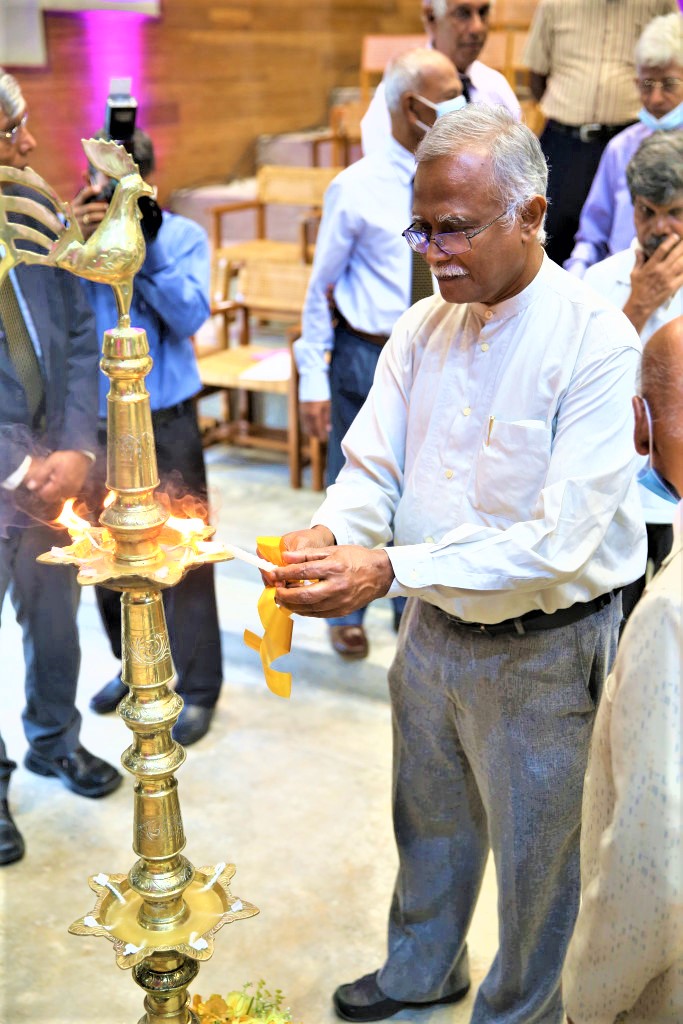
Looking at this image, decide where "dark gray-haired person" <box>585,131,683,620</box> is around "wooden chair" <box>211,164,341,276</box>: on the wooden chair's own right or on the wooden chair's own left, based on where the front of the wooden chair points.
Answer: on the wooden chair's own left

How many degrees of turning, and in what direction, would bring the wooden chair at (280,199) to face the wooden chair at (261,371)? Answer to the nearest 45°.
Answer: approximately 45° to its left

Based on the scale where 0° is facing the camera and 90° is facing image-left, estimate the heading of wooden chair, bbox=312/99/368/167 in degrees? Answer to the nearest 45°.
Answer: approximately 45°

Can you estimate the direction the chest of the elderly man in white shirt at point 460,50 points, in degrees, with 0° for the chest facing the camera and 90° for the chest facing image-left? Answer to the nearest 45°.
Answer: approximately 315°

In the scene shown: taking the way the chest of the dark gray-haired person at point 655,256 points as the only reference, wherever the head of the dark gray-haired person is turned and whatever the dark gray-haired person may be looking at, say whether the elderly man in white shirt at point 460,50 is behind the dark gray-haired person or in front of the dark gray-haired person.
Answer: behind

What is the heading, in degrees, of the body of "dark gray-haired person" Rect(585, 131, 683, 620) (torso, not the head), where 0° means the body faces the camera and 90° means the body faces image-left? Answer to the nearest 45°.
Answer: approximately 0°
